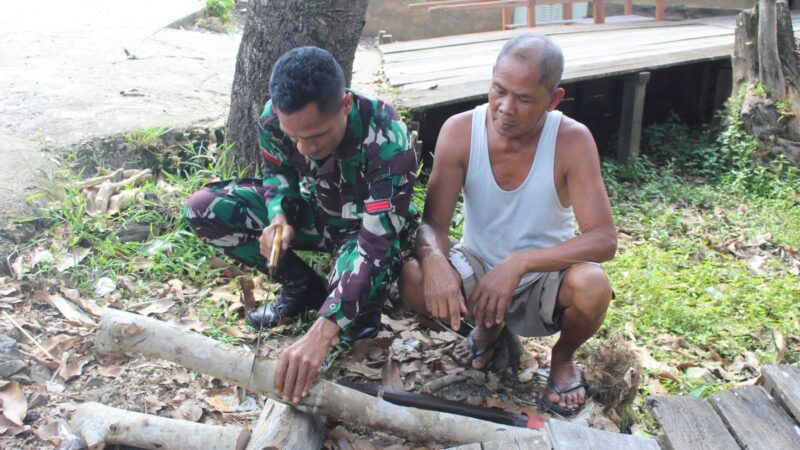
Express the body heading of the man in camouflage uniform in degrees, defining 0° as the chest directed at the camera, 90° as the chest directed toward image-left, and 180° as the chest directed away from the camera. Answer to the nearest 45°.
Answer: approximately 45°

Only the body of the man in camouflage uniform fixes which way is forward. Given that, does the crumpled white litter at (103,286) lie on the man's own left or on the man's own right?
on the man's own right

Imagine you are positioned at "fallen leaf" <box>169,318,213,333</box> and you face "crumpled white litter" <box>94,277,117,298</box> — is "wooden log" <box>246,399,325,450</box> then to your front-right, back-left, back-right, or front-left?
back-left

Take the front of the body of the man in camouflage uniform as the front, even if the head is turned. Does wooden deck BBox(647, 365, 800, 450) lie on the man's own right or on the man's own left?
on the man's own left

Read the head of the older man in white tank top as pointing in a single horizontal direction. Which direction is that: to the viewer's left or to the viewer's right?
to the viewer's left

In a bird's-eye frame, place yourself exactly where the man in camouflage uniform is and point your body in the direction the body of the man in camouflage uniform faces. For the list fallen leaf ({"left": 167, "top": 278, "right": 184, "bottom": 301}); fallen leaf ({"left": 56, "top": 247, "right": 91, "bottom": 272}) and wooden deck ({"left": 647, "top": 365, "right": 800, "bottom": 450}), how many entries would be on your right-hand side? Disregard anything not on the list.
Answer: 2

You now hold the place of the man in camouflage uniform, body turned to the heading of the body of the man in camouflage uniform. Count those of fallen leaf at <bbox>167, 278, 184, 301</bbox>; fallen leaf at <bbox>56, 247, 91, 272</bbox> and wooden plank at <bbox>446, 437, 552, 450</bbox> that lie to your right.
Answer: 2

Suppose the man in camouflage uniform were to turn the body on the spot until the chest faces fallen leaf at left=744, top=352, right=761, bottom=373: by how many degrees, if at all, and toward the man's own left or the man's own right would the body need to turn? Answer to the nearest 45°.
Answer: approximately 135° to the man's own left

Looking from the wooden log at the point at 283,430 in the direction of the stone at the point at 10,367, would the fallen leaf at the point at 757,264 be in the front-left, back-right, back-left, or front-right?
back-right

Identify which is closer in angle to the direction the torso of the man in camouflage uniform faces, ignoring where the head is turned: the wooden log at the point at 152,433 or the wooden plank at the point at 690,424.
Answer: the wooden log

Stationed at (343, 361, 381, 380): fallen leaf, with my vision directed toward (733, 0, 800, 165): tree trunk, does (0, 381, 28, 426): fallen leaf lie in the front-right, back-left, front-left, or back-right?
back-left

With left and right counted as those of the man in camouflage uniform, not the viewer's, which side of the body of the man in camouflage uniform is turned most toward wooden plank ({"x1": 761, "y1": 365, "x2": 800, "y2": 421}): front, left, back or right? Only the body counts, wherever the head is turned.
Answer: left

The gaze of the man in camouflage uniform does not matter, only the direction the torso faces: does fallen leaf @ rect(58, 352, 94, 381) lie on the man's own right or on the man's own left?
on the man's own right

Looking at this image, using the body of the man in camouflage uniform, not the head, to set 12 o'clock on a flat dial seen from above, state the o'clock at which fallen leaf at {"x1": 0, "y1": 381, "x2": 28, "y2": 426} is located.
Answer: The fallen leaf is roughly at 1 o'clock from the man in camouflage uniform.
